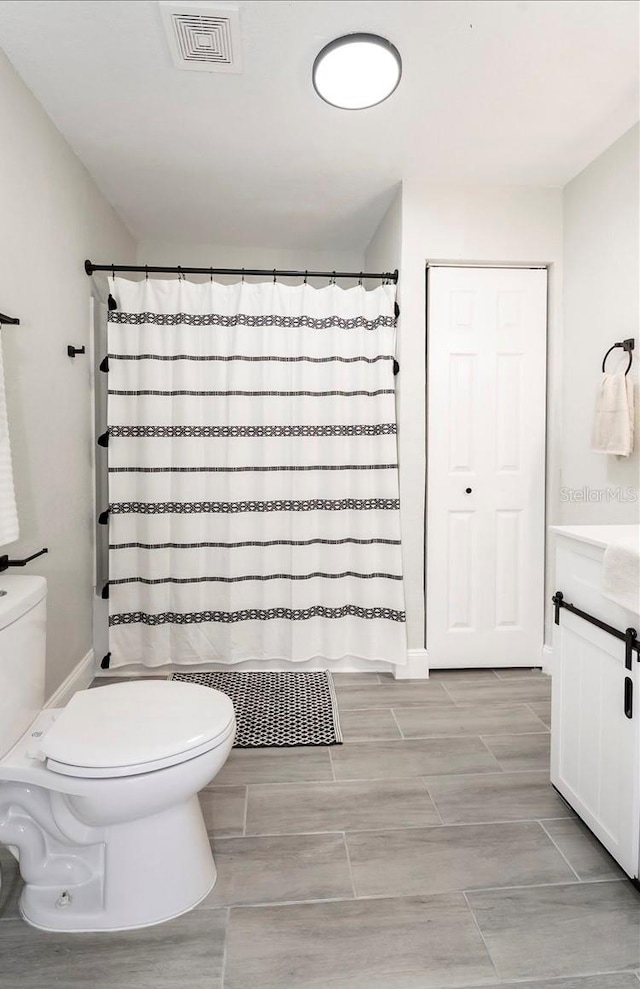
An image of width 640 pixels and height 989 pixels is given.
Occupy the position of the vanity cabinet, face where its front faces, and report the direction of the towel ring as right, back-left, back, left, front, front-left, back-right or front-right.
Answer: back-right

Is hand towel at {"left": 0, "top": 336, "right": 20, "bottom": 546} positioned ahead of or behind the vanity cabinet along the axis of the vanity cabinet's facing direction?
ahead

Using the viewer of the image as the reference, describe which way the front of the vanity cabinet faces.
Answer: facing the viewer and to the left of the viewer

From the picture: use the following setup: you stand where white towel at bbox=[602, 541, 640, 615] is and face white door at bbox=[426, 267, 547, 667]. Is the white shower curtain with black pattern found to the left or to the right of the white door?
left

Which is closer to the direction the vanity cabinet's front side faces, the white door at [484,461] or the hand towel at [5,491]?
the hand towel

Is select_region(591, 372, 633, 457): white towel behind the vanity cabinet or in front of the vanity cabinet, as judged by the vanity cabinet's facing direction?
behind
